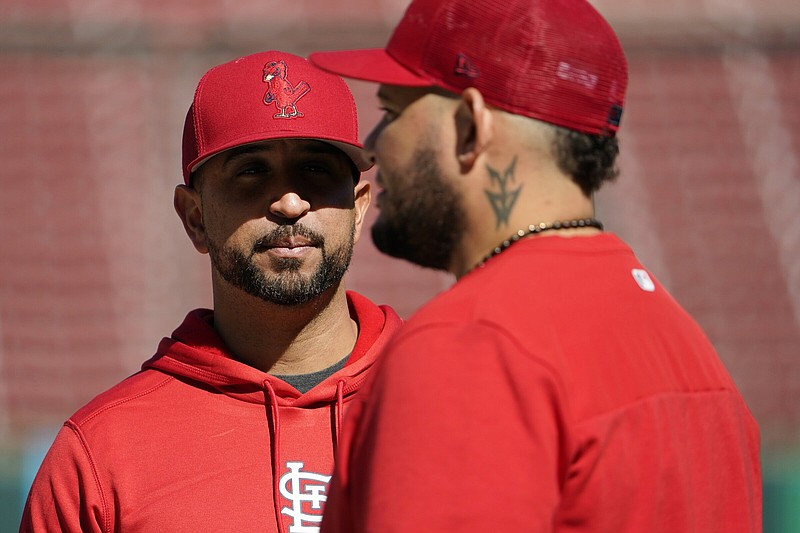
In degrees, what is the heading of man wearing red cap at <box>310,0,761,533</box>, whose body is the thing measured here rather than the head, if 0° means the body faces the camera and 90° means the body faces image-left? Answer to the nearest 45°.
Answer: approximately 135°

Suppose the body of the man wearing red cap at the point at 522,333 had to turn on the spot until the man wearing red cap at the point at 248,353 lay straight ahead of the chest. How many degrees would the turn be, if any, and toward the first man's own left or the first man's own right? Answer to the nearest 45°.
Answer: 0° — they already face them
